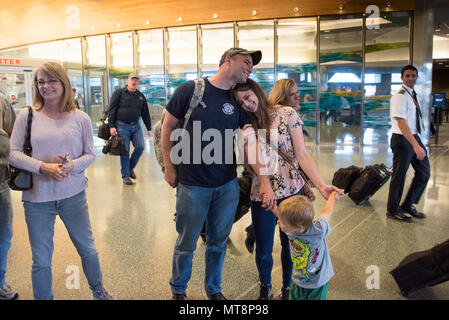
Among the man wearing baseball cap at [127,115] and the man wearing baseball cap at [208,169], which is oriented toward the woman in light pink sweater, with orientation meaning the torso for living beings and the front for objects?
the man wearing baseball cap at [127,115]

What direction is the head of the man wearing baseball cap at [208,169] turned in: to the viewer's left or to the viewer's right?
to the viewer's right

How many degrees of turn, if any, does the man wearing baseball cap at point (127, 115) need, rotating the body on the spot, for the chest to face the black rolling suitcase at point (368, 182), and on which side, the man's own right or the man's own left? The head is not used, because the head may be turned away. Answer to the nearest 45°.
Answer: approximately 45° to the man's own left

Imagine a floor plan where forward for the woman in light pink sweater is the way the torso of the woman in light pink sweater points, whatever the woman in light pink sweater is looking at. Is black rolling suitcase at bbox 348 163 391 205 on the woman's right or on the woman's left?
on the woman's left

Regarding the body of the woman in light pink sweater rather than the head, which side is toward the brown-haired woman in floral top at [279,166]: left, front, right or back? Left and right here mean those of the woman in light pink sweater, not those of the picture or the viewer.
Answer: left

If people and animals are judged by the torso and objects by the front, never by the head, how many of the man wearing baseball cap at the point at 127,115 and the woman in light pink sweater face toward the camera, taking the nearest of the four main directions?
2
